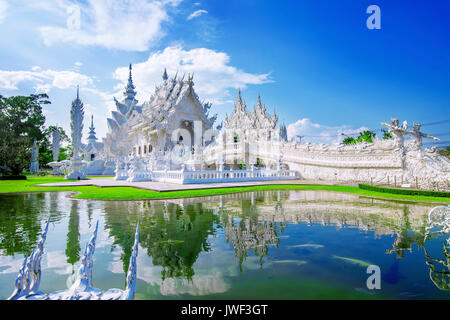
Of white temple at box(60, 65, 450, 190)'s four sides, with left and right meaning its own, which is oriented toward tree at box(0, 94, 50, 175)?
back

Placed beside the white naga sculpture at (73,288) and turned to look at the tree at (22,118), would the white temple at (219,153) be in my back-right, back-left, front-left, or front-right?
front-right
